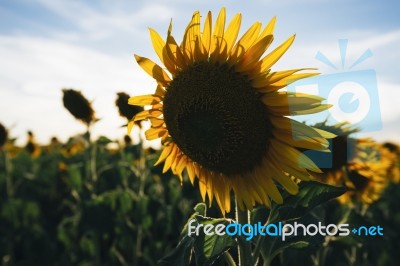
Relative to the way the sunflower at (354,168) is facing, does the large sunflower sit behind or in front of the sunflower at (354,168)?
in front

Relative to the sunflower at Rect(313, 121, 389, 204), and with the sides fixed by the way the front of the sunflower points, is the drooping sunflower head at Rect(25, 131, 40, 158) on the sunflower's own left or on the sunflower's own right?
on the sunflower's own right
